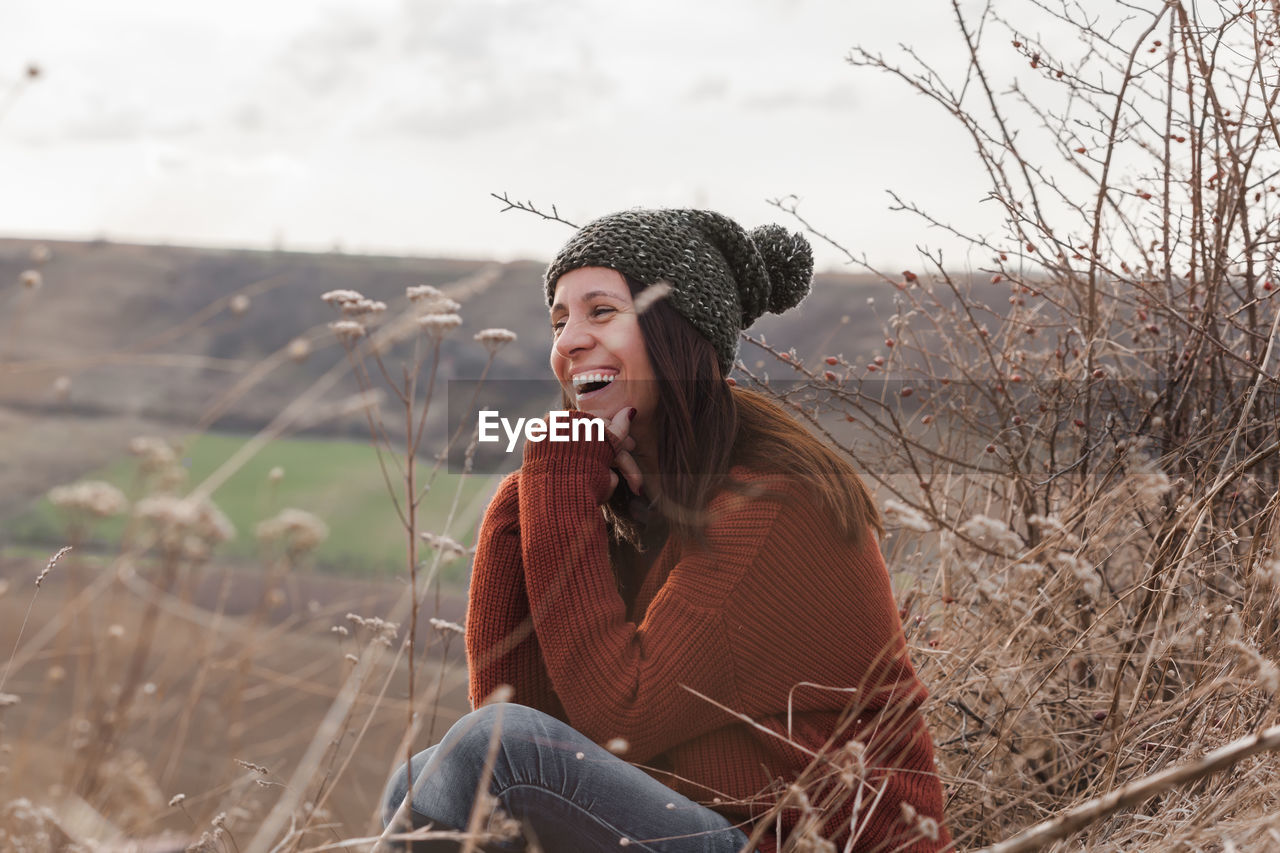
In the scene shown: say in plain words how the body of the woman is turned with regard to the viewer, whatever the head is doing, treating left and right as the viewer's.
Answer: facing to the left of the viewer

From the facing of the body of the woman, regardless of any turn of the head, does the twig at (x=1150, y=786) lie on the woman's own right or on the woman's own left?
on the woman's own left
